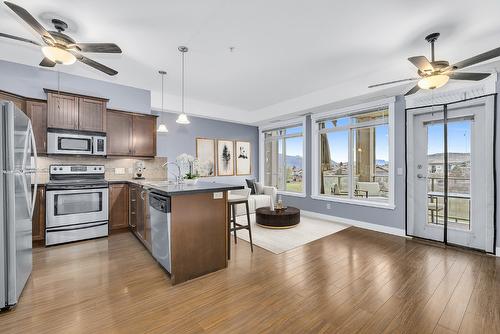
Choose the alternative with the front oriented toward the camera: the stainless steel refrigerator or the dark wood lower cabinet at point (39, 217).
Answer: the dark wood lower cabinet

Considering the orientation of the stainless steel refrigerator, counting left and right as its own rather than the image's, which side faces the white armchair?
front

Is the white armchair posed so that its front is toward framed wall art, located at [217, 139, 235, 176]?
no

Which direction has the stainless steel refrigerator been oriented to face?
to the viewer's right

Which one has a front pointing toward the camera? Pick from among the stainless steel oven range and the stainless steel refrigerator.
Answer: the stainless steel oven range

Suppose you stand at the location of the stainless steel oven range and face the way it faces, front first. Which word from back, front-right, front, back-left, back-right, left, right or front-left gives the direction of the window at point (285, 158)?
left

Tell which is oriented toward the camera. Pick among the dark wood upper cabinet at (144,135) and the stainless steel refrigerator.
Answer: the dark wood upper cabinet

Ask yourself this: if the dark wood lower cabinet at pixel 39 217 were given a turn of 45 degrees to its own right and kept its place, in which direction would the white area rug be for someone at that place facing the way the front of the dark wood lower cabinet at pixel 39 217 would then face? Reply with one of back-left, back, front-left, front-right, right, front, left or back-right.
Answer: left

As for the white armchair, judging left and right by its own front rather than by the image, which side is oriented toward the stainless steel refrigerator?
front

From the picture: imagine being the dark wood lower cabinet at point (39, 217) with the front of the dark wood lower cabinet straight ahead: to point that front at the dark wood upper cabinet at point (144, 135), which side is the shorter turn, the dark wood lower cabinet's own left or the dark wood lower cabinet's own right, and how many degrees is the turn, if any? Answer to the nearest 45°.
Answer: approximately 90° to the dark wood lower cabinet's own left

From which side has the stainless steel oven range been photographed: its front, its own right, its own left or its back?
front

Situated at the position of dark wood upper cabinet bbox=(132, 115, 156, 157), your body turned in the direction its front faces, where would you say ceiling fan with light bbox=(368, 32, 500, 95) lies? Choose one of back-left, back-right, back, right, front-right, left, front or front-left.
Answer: front-left

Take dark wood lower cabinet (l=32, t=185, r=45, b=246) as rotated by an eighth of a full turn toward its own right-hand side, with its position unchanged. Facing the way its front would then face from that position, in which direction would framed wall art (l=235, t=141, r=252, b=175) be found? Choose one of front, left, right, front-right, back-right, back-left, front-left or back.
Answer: back-left

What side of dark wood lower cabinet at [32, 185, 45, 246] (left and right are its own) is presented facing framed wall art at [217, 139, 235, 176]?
left

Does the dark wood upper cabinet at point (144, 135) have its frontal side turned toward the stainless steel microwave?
no

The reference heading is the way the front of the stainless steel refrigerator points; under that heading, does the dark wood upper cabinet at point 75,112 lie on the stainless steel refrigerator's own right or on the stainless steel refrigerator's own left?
on the stainless steel refrigerator's own left

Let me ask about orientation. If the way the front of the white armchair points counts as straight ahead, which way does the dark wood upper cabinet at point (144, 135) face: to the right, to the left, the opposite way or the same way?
the same way
